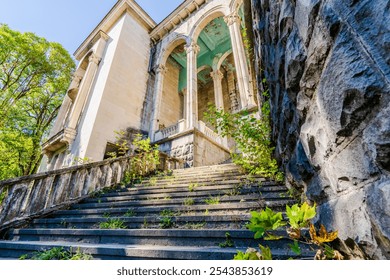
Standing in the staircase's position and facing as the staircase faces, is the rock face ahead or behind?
ahead

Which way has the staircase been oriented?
toward the camera

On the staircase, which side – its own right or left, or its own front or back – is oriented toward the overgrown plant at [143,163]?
back

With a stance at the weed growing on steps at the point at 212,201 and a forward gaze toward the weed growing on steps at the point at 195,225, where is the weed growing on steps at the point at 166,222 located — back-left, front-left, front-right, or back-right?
front-right

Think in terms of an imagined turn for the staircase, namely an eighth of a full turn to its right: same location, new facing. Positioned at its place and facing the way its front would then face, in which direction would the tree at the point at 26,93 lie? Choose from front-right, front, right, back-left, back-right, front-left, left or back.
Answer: right
